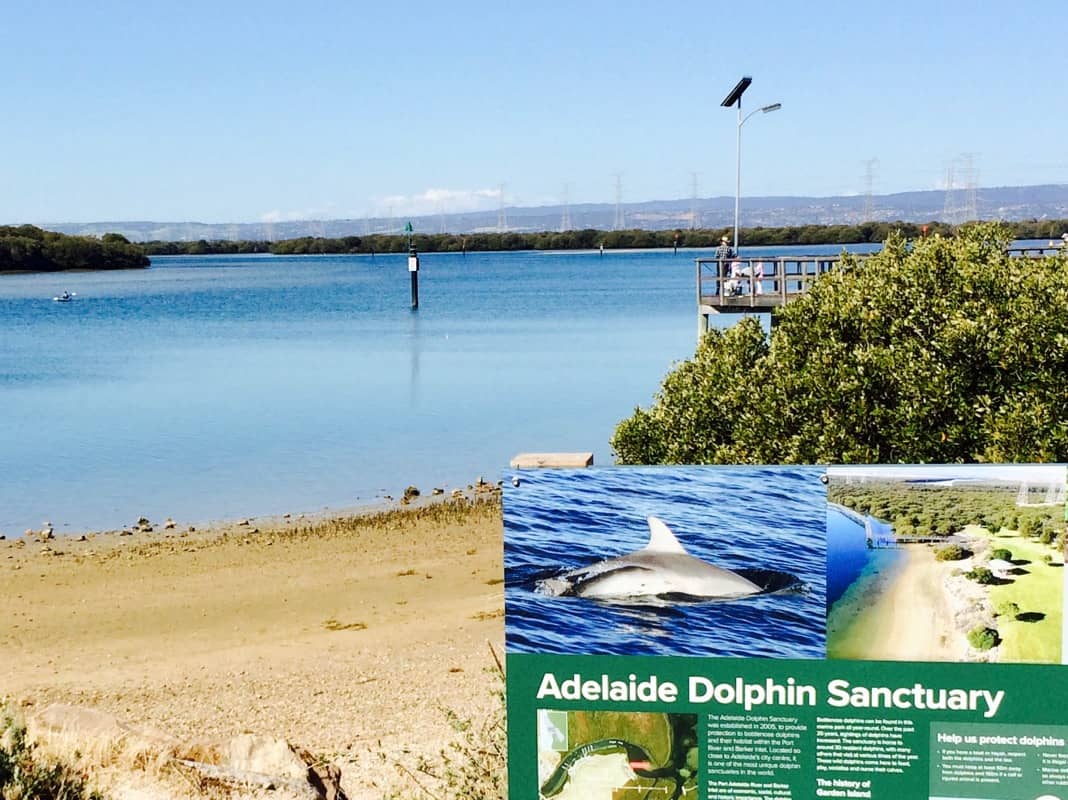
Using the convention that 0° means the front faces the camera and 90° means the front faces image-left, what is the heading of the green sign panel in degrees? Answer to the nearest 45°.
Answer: approximately 0°

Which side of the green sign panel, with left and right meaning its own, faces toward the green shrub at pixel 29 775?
right

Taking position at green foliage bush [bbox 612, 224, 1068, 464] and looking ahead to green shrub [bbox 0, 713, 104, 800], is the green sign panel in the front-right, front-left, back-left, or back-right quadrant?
front-left

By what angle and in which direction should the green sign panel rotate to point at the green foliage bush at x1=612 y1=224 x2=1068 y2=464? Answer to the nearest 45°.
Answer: approximately 180°

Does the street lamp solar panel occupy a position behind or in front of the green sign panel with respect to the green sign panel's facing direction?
behind

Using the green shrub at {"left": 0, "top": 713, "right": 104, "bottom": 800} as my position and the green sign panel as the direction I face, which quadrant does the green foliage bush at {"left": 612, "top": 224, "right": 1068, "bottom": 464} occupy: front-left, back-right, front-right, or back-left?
front-left
